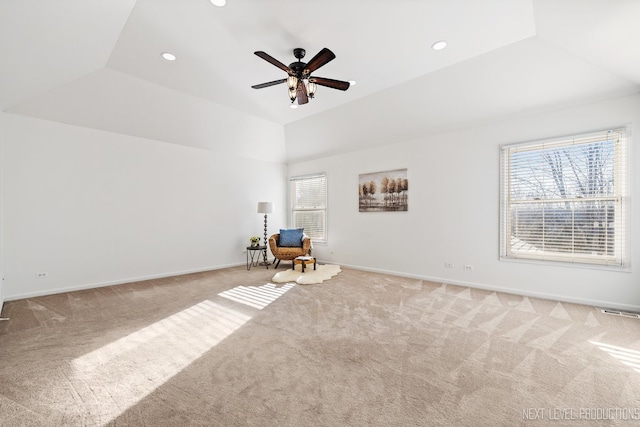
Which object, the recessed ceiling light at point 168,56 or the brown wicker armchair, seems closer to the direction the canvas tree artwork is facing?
the recessed ceiling light

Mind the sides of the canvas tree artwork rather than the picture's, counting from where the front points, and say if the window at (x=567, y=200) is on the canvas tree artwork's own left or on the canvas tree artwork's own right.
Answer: on the canvas tree artwork's own left

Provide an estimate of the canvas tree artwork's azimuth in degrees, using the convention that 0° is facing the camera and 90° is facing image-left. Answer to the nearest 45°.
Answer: approximately 45°

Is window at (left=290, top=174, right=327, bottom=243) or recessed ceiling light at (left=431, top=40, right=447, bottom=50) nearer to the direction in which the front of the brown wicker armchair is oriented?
the recessed ceiling light

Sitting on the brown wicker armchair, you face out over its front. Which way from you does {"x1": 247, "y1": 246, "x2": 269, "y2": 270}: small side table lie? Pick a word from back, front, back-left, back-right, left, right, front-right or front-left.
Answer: back-right

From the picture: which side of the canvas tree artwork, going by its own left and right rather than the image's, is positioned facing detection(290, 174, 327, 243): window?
right

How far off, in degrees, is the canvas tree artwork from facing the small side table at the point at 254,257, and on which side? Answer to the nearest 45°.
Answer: approximately 45° to its right

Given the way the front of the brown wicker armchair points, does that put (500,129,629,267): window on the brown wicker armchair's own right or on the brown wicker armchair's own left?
on the brown wicker armchair's own left

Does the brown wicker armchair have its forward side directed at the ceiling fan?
yes

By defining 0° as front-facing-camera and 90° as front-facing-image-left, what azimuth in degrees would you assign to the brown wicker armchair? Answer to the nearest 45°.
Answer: approximately 0°
